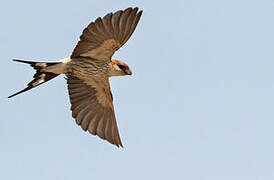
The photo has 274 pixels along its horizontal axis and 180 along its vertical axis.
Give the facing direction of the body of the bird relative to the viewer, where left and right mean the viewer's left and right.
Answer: facing to the right of the viewer
